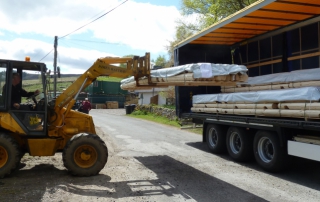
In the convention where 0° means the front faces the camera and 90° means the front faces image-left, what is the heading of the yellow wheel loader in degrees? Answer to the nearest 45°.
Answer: approximately 270°

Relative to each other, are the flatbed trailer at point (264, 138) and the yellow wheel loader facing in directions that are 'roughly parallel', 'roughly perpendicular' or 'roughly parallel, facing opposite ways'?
roughly perpendicular

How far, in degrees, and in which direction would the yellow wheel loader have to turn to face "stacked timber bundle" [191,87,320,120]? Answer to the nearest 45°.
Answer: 0° — it already faces it

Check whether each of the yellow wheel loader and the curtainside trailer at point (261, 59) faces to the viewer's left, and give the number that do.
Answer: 0

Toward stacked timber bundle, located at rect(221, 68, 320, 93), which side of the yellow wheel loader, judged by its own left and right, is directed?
front

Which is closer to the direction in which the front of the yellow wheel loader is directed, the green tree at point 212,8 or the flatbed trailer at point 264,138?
the flatbed trailer

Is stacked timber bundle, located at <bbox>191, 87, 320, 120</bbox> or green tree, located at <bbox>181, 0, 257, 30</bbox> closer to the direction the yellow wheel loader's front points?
the stacked timber bundle
